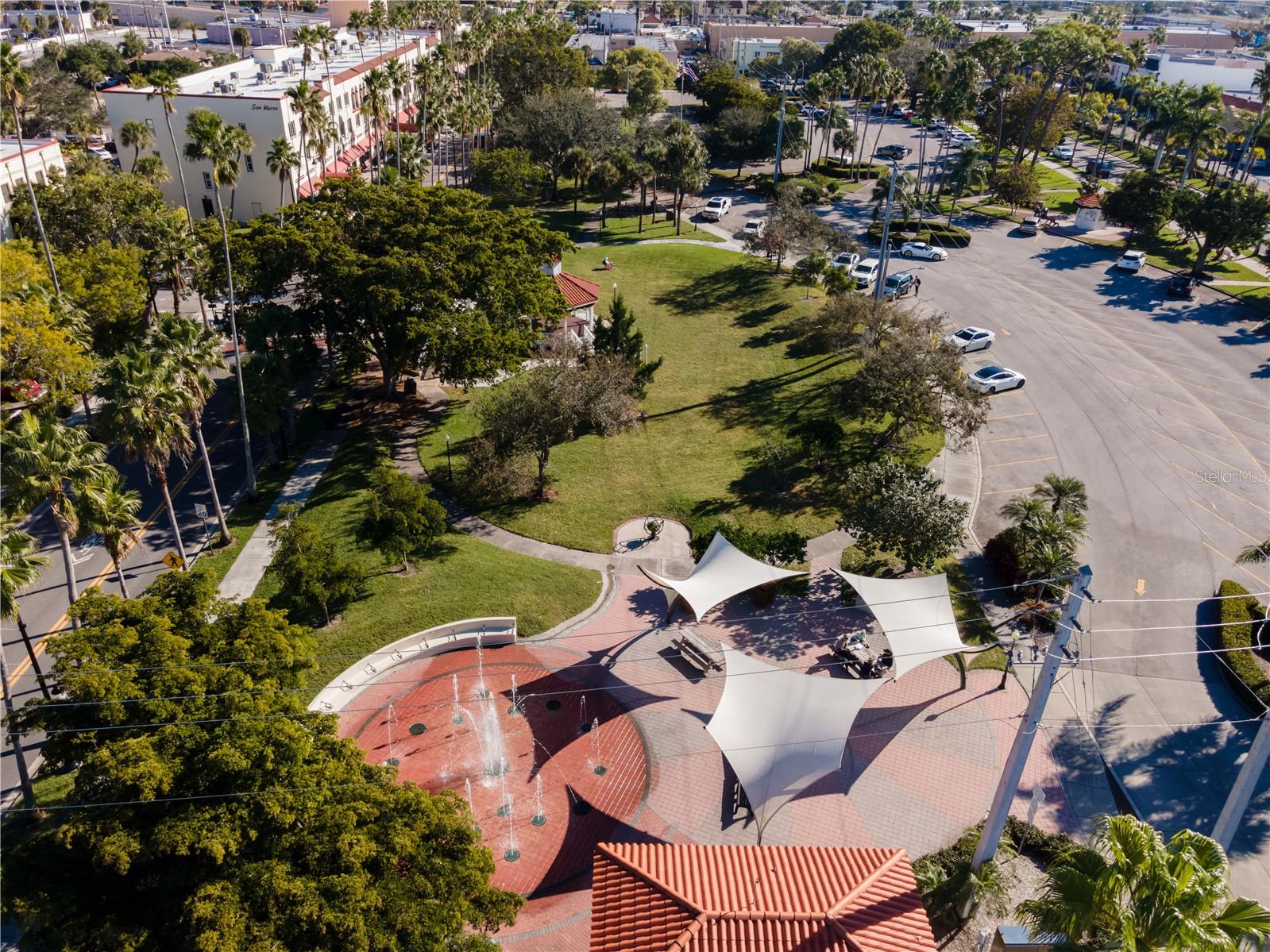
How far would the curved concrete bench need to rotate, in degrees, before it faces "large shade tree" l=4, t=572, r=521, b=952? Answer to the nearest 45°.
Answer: approximately 45° to its right

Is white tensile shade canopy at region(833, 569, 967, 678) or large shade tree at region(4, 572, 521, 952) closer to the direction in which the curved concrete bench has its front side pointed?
the white tensile shade canopy

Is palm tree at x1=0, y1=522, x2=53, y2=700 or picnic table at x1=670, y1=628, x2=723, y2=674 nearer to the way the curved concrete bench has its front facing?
the picnic table

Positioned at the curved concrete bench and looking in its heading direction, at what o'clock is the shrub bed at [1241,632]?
The shrub bed is roughly at 11 o'clock from the curved concrete bench.

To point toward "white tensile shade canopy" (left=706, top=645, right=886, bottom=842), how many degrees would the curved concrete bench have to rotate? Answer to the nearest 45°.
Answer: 0° — it already faces it

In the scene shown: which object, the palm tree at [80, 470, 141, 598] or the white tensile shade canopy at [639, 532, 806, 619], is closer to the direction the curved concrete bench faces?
the white tensile shade canopy

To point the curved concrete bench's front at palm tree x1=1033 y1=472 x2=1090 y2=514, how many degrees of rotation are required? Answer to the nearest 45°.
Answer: approximately 45° to its left

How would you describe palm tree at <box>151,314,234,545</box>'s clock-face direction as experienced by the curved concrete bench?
The palm tree is roughly at 6 o'clock from the curved concrete bench.

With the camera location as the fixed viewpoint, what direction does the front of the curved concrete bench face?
facing the viewer and to the right of the viewer

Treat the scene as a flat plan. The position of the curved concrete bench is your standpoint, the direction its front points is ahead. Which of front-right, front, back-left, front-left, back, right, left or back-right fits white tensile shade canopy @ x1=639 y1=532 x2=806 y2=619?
front-left

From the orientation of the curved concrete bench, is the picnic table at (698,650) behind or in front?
in front

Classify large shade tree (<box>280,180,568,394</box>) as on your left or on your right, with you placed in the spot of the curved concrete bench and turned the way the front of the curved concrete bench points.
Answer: on your left

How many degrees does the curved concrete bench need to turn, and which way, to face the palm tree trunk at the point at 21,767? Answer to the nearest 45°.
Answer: approximately 90° to its right

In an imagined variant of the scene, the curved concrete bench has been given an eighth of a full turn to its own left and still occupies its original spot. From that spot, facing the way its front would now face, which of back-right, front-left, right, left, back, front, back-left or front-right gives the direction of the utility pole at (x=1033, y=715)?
front-right
